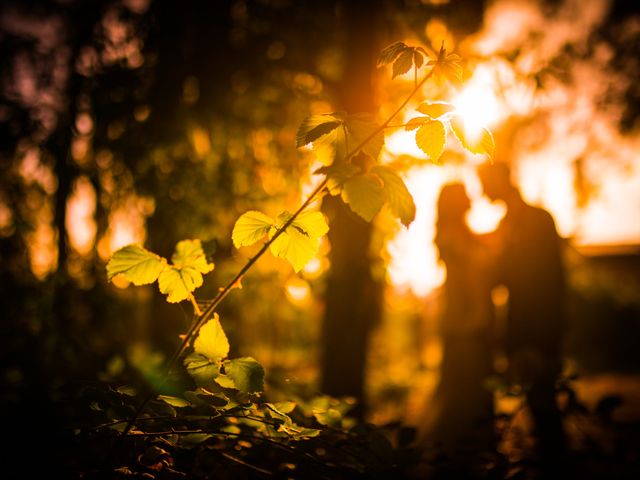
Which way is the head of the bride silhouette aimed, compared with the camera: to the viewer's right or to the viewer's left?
to the viewer's right

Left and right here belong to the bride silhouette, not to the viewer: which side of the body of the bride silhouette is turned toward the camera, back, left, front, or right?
right

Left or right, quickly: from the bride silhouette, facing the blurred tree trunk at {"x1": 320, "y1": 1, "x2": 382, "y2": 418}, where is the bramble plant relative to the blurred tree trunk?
left

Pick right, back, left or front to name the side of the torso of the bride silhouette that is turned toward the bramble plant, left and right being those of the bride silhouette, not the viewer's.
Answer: right

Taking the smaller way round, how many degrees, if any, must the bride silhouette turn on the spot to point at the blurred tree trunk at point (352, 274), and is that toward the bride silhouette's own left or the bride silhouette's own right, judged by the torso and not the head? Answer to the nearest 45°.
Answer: approximately 135° to the bride silhouette's own right
